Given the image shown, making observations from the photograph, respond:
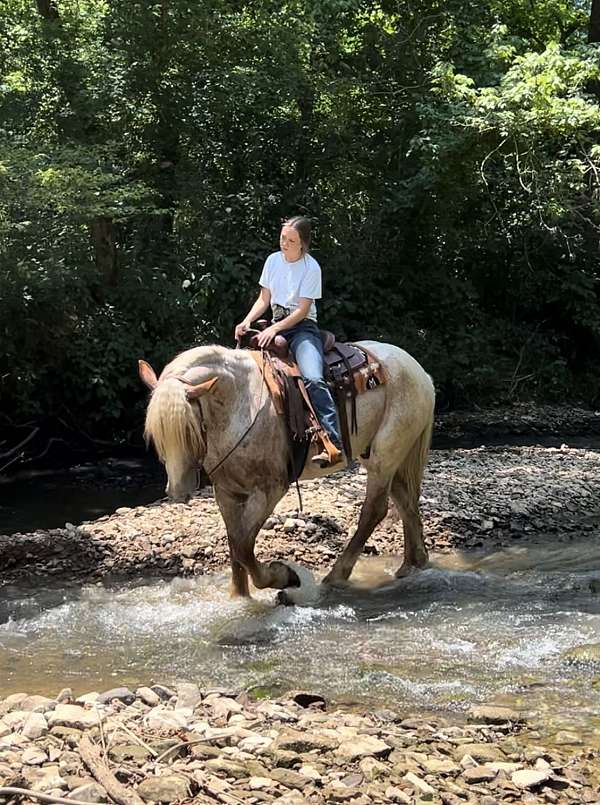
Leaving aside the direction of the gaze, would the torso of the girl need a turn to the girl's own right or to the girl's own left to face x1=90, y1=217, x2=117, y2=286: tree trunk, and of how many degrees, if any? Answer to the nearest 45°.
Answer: approximately 135° to the girl's own right

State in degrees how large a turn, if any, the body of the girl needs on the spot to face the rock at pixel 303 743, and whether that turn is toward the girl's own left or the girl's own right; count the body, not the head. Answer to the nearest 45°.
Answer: approximately 45° to the girl's own left

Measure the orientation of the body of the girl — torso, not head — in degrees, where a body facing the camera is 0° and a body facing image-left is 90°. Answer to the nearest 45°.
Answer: approximately 45°

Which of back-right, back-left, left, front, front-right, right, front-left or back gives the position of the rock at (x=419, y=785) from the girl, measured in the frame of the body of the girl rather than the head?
front-left

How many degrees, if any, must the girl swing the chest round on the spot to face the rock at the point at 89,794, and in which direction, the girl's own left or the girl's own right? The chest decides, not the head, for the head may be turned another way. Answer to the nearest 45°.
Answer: approximately 45° to the girl's own left

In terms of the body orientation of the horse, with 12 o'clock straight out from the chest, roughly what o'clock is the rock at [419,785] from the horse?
The rock is roughly at 10 o'clock from the horse.

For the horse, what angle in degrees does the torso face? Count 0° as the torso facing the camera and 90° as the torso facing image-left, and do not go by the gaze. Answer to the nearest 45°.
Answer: approximately 45°

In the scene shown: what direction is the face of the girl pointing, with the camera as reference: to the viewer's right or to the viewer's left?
to the viewer's left
